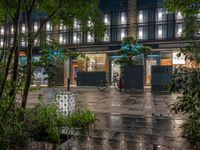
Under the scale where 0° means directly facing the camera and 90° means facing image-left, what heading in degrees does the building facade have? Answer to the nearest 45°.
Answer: approximately 0°

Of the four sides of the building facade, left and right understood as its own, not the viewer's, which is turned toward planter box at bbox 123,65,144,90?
front

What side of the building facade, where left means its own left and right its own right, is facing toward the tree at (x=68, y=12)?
front
